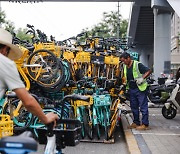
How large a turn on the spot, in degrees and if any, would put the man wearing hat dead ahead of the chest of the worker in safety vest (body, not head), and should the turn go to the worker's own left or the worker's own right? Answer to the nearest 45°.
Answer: approximately 45° to the worker's own left

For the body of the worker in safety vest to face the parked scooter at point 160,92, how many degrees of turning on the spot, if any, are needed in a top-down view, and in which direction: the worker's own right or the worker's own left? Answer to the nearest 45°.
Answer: approximately 135° to the worker's own right

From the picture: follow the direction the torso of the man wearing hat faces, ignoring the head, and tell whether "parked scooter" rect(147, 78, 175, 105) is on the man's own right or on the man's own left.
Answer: on the man's own left

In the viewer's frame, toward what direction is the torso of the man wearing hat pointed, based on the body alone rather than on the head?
to the viewer's right

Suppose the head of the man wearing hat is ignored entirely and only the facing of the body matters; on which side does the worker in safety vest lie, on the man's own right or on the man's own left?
on the man's own left

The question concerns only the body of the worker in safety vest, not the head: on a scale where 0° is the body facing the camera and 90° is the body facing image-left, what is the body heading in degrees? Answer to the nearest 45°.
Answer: approximately 45°

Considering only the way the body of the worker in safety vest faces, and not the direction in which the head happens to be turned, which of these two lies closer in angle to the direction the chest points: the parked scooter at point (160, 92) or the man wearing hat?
the man wearing hat

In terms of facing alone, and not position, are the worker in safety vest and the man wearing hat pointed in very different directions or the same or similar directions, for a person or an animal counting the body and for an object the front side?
very different directions

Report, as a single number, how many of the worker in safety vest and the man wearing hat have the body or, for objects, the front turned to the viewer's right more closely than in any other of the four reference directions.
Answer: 1
